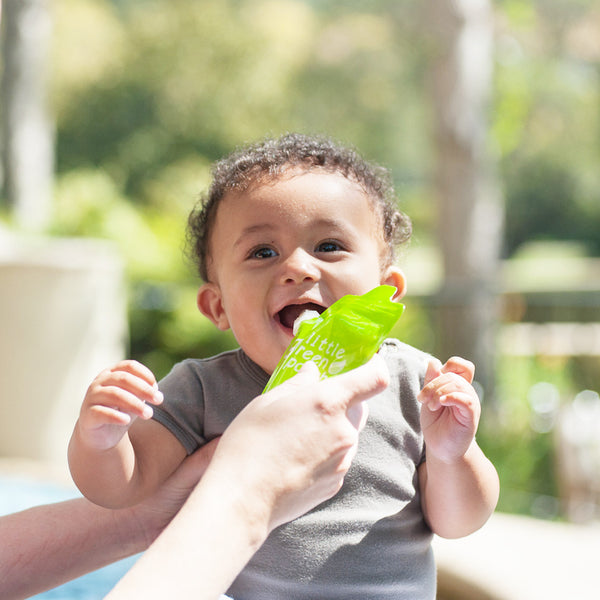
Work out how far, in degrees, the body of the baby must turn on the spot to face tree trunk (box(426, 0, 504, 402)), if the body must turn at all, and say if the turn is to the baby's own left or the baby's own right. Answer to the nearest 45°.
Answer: approximately 180°

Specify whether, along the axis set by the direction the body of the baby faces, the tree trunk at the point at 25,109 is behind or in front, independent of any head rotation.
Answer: behind

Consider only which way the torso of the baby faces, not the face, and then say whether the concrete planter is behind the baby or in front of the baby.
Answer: behind

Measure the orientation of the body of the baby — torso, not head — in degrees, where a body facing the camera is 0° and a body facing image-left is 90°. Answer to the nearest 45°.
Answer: approximately 0°
